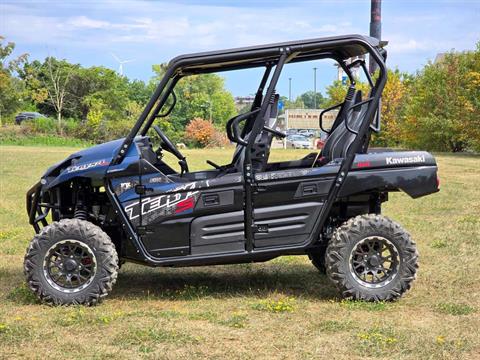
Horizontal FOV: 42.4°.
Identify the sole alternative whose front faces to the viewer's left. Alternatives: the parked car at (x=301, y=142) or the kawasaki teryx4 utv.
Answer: the kawasaki teryx4 utv

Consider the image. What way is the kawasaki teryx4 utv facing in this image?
to the viewer's left

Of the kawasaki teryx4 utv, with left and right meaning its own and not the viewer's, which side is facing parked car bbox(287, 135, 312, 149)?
right

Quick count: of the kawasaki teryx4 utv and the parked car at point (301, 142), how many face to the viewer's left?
1

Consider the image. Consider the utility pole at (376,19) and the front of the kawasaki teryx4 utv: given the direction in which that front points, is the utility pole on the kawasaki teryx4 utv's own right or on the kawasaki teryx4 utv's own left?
on the kawasaki teryx4 utv's own right

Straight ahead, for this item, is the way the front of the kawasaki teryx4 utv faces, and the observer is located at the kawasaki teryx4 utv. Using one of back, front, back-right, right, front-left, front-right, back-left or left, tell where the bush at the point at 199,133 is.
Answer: right
